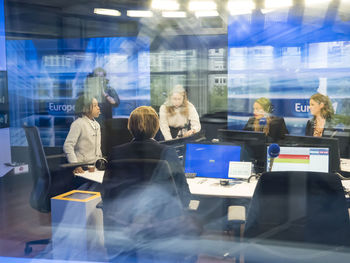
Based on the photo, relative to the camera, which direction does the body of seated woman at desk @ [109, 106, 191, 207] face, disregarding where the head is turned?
away from the camera

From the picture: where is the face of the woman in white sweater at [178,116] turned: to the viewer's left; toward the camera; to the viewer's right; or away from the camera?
toward the camera

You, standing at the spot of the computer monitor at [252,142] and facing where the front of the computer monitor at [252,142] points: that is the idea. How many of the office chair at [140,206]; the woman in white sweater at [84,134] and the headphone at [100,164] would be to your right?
0

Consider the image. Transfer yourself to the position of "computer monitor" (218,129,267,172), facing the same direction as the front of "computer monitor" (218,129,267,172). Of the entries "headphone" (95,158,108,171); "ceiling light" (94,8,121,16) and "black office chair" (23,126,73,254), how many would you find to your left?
3

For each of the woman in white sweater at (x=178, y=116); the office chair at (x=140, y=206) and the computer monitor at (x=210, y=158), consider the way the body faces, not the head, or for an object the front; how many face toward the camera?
2

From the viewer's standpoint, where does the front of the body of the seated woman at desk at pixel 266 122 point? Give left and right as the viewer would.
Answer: facing the viewer and to the left of the viewer

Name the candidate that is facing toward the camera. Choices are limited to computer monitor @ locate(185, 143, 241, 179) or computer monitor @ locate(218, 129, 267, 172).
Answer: computer monitor @ locate(185, 143, 241, 179)

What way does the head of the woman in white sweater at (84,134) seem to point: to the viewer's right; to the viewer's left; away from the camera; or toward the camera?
to the viewer's right

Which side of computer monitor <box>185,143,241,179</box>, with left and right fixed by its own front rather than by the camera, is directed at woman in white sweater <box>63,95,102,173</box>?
right

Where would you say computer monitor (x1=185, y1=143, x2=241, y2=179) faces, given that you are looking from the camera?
facing the viewer

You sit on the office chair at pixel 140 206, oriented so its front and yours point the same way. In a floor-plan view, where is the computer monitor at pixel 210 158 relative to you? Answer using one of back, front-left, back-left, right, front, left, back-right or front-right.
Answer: front-right

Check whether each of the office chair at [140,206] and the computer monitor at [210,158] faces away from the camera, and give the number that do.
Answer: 1

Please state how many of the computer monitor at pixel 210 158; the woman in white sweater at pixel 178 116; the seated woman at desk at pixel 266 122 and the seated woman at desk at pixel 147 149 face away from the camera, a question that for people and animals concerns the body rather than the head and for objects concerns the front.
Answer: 1

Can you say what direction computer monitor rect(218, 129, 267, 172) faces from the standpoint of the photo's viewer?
facing away from the viewer

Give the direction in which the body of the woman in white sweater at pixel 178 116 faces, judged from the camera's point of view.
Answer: toward the camera

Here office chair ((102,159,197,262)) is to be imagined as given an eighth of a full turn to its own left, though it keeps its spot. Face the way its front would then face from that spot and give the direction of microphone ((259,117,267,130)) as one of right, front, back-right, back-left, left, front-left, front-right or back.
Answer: right
